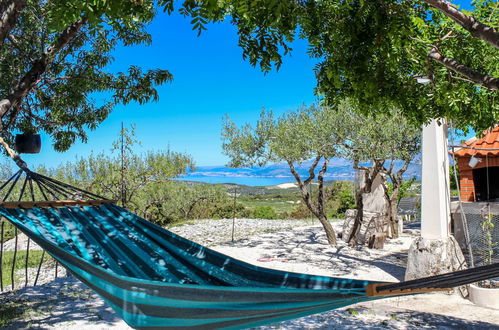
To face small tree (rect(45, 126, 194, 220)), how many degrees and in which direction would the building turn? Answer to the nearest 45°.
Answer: approximately 90° to its right

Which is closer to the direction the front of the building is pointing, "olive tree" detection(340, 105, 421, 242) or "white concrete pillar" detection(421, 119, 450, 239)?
the white concrete pillar

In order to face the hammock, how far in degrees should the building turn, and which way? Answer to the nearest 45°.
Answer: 0° — it already faces it

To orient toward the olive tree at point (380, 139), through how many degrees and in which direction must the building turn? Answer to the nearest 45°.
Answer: approximately 45° to its right

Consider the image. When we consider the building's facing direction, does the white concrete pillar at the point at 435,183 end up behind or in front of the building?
in front

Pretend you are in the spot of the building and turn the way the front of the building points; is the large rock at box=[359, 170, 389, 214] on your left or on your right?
on your right

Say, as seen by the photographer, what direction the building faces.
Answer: facing the viewer

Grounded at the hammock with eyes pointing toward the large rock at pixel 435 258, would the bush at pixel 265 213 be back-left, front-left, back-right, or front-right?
front-left

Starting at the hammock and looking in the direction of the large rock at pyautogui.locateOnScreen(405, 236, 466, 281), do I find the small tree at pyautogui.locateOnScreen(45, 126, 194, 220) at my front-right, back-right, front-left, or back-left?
front-left

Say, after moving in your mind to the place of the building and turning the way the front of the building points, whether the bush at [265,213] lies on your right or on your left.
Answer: on your right

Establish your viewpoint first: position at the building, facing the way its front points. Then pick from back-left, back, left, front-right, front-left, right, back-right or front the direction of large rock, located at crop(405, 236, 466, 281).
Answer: front

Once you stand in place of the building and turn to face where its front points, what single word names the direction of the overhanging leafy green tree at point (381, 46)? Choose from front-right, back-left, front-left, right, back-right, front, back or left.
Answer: front

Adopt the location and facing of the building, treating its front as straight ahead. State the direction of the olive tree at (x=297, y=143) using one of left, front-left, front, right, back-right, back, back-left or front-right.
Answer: right

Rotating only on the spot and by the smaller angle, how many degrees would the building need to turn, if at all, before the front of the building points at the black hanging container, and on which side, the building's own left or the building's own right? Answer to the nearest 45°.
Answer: approximately 45° to the building's own right
